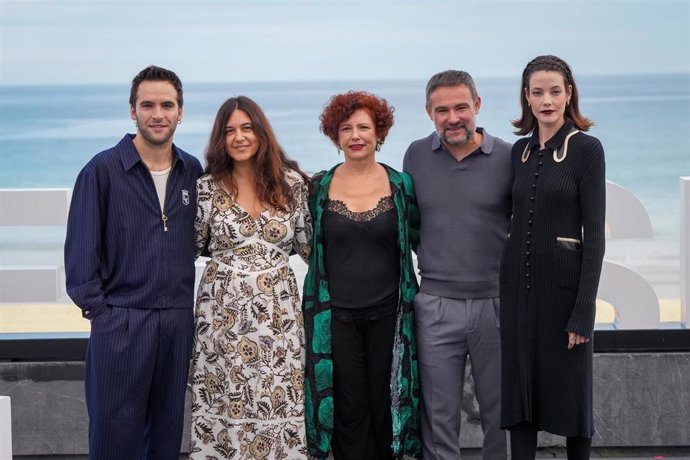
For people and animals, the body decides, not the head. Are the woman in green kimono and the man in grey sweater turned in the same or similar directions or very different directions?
same or similar directions

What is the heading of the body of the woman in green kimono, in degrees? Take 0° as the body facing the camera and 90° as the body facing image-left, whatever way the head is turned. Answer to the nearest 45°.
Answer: approximately 0°

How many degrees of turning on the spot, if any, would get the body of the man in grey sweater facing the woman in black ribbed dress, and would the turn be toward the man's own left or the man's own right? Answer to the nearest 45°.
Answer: approximately 45° to the man's own left

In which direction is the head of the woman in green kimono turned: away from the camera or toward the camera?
toward the camera

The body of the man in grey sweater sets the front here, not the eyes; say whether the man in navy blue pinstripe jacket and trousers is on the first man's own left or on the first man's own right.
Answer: on the first man's own right

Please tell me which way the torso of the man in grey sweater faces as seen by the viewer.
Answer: toward the camera

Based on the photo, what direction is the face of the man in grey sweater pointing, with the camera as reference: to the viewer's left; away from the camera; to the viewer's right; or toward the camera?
toward the camera

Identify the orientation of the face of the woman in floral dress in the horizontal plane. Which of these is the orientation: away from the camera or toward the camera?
toward the camera

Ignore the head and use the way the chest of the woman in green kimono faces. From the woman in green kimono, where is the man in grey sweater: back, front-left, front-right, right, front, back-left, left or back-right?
left

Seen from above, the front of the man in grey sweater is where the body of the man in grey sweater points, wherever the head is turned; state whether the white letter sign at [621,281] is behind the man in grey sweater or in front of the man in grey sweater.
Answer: behind

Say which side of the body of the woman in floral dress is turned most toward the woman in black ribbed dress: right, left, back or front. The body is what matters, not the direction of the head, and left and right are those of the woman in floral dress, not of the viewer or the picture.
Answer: left

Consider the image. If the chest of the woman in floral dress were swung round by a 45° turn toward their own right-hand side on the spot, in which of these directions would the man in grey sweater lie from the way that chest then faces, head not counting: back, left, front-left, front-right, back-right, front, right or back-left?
back-left
